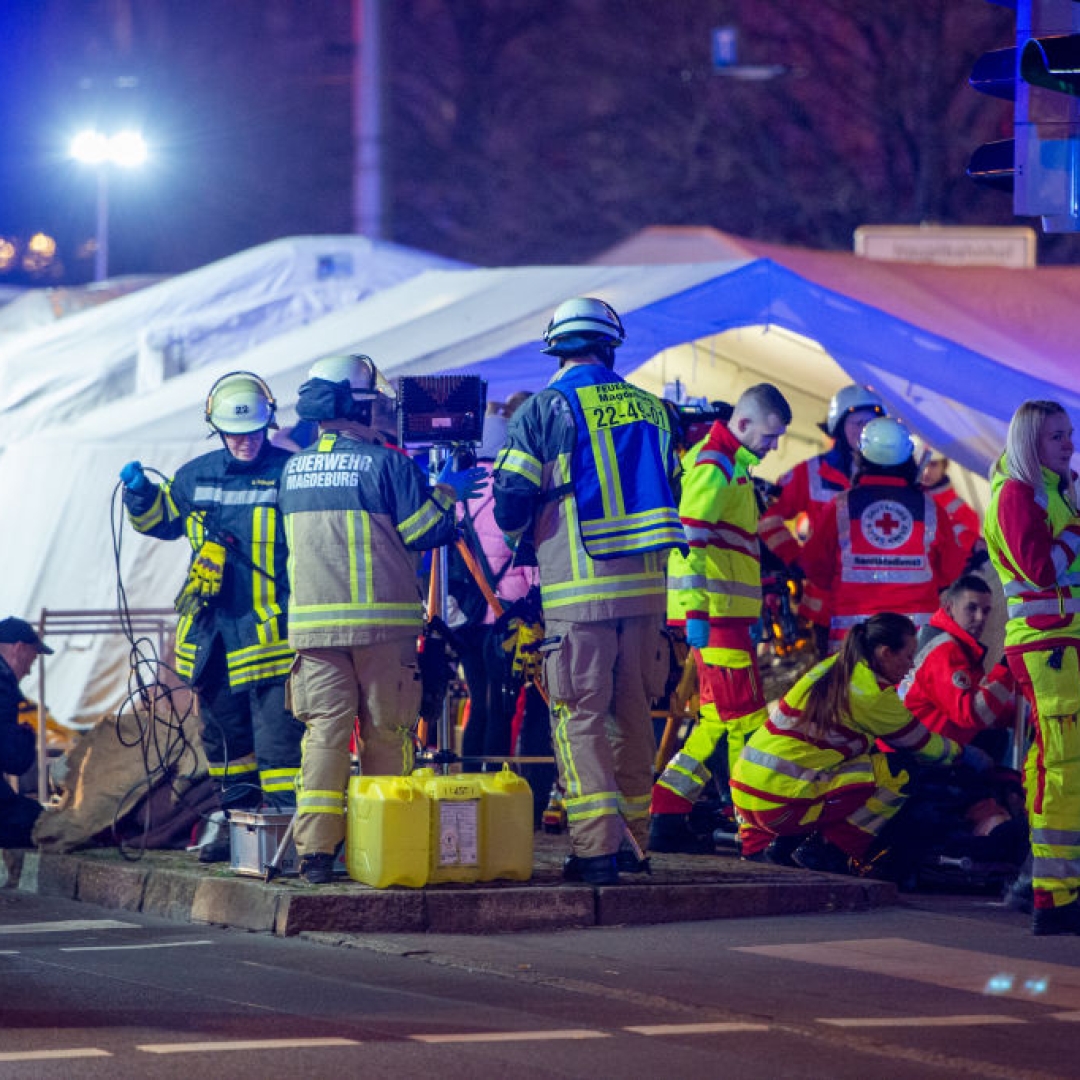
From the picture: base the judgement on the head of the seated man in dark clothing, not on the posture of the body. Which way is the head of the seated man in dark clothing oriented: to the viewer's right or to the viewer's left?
to the viewer's right

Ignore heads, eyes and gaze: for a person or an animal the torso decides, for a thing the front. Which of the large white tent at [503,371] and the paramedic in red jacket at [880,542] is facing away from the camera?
the paramedic in red jacket

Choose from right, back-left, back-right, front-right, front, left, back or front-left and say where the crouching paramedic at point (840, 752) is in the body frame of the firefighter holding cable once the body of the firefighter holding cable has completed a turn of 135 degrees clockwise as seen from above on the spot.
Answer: back-right

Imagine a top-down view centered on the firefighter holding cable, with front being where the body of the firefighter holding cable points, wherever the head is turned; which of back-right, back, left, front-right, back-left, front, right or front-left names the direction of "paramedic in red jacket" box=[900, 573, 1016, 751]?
left

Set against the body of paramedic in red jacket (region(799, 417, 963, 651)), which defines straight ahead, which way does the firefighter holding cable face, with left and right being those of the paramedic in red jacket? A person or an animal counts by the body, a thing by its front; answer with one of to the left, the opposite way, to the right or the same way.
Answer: the opposite way

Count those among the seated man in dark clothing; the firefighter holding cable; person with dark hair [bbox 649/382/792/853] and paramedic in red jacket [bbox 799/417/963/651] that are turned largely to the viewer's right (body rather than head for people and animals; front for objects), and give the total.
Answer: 2

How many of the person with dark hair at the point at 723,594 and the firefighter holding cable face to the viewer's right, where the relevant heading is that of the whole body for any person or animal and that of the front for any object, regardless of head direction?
1

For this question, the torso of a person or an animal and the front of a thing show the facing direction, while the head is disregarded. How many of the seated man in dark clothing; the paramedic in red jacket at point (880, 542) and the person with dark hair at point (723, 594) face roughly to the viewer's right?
2

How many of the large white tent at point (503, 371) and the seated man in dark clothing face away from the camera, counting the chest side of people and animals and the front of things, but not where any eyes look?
0

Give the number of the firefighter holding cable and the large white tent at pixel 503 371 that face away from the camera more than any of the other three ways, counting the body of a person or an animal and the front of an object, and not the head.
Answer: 0

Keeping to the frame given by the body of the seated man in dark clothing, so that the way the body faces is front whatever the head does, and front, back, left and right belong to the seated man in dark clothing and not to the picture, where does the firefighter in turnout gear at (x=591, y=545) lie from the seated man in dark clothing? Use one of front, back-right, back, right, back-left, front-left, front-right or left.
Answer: front-right

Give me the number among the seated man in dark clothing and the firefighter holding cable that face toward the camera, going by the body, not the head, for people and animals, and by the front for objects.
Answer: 1

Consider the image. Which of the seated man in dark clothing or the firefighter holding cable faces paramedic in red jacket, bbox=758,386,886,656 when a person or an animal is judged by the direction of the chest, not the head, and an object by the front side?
the seated man in dark clothing

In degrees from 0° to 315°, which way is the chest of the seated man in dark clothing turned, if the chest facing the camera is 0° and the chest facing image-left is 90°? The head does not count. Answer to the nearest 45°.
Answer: approximately 270°

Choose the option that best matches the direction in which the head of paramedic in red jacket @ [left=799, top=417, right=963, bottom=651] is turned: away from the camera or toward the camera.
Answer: away from the camera

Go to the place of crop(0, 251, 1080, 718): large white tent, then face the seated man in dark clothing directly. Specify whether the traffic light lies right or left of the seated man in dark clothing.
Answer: left

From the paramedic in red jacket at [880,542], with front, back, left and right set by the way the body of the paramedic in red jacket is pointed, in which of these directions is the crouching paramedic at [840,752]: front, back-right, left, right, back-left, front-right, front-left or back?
back

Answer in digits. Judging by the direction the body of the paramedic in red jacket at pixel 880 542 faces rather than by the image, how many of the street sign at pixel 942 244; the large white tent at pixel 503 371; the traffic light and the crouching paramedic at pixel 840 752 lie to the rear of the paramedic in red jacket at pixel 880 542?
2

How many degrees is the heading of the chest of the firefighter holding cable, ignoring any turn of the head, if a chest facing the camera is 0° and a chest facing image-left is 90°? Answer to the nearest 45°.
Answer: approximately 0°

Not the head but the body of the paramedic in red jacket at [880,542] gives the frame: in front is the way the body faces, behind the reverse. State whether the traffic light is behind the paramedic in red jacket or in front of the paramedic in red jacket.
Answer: behind

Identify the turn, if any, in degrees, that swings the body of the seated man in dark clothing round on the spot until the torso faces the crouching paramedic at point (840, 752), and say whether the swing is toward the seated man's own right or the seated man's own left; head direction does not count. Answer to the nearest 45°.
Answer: approximately 45° to the seated man's own right

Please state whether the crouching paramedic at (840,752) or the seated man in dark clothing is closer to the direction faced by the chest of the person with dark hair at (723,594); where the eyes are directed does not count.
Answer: the crouching paramedic
